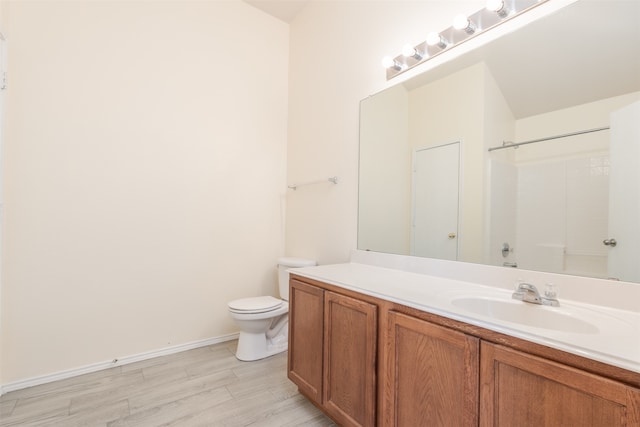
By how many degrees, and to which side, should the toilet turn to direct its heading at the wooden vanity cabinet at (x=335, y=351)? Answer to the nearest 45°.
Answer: approximately 90° to its left

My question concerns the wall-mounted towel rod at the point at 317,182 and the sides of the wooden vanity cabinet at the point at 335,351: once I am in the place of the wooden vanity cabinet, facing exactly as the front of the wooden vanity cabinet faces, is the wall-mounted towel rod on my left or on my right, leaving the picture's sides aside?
on my right

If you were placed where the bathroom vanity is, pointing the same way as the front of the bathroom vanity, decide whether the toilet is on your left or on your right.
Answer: on your right
